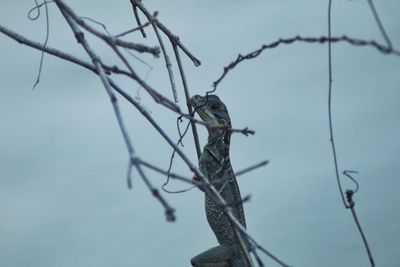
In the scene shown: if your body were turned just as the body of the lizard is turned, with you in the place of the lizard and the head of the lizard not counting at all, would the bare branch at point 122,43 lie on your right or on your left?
on your left

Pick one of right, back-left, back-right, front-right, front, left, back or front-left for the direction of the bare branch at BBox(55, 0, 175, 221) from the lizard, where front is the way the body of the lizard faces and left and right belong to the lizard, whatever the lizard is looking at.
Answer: front
